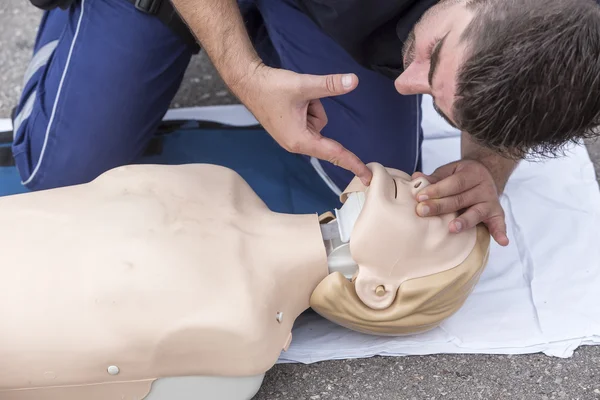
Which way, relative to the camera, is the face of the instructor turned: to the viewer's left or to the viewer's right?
to the viewer's left

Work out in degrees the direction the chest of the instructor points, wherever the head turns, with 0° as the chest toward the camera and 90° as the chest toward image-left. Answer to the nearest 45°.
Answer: approximately 0°
